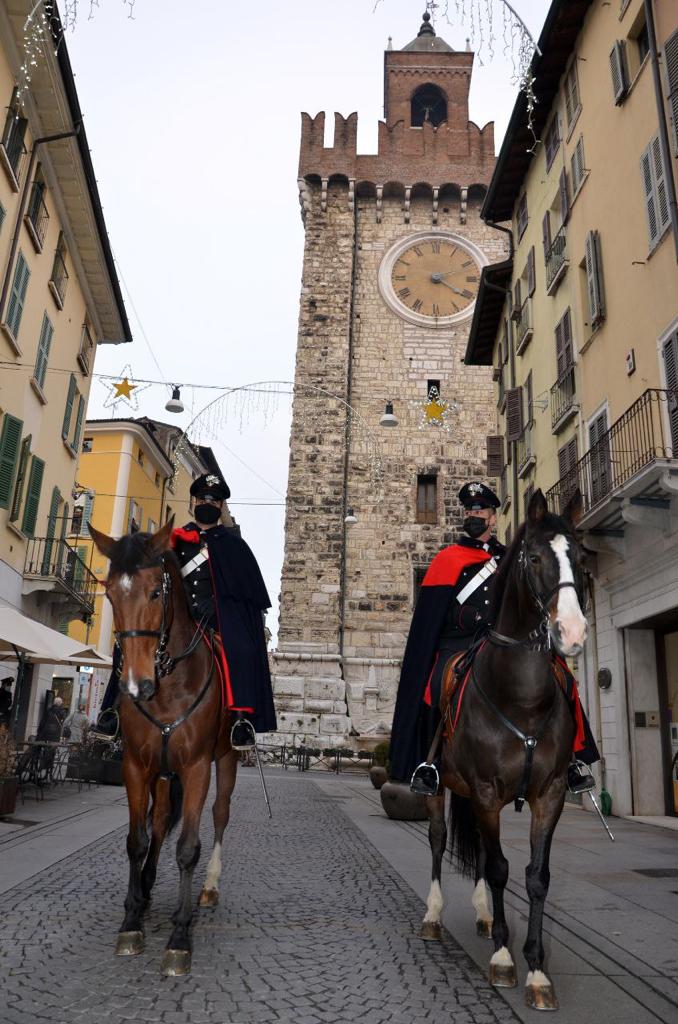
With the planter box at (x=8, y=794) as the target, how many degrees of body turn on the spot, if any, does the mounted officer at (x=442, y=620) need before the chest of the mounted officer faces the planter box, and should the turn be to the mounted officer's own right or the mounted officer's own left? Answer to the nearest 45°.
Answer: approximately 135° to the mounted officer's own right

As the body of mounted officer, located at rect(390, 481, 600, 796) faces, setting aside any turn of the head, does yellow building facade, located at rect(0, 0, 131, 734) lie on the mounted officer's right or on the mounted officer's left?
on the mounted officer's right

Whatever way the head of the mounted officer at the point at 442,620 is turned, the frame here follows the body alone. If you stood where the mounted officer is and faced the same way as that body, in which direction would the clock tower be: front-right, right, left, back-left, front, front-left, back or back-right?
back

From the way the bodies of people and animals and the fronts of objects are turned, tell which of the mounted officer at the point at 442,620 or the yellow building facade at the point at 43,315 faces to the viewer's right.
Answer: the yellow building facade

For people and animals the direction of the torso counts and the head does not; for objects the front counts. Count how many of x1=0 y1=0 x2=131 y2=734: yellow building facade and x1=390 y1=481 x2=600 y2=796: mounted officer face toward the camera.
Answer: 1

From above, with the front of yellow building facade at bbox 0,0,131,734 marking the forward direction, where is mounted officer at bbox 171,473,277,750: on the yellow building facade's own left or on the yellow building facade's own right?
on the yellow building facade's own right

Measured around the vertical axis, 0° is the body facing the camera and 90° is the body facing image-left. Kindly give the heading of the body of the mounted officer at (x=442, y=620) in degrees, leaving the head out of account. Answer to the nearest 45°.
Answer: approximately 0°

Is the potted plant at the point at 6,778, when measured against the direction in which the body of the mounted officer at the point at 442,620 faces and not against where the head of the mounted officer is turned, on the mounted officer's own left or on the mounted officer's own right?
on the mounted officer's own right

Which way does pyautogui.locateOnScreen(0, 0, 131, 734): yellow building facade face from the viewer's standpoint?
to the viewer's right
